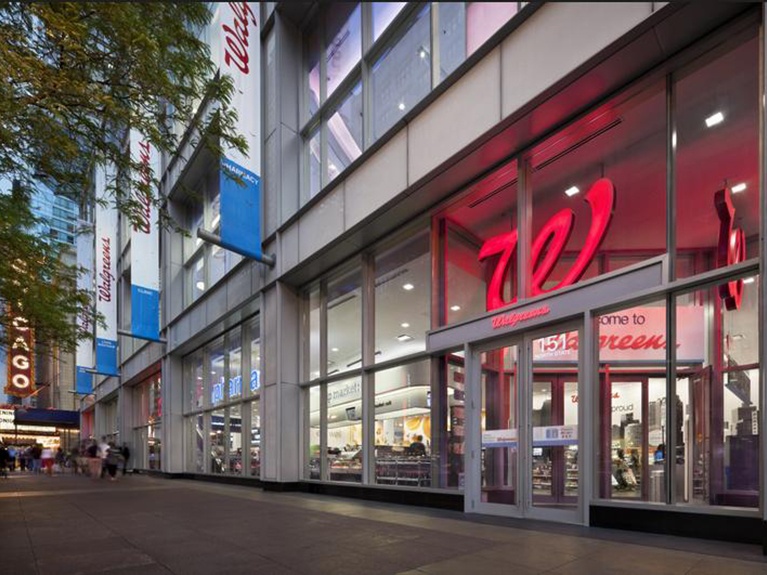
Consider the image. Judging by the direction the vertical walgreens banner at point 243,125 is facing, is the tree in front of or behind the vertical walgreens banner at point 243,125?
in front

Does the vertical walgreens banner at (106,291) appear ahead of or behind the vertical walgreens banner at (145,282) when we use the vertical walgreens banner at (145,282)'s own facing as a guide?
behind

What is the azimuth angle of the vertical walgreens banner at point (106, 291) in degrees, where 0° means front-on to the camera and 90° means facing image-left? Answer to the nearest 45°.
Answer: approximately 0°

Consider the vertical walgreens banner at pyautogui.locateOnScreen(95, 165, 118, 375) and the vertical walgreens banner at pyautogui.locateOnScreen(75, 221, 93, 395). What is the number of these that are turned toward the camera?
2

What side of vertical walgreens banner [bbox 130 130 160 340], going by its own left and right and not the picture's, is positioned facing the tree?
front

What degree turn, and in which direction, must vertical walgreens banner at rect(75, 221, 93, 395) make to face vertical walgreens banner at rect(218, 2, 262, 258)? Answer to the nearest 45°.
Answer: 0° — it already faces it

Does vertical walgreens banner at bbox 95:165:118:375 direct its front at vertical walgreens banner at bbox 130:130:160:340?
yes

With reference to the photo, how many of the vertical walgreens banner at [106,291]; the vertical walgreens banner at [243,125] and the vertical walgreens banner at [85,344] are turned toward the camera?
3
